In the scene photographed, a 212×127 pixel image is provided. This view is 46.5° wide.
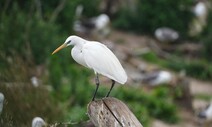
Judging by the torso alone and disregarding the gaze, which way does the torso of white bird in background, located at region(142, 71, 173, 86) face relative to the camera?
to the viewer's right

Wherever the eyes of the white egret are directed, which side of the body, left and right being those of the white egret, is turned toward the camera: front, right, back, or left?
left
